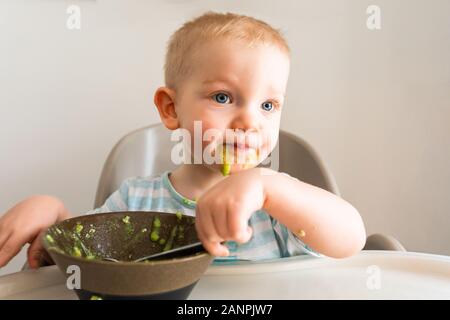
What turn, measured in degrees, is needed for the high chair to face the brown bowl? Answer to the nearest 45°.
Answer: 0° — it already faces it

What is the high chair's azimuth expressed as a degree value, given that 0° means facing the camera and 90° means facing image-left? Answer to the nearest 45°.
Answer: approximately 0°
